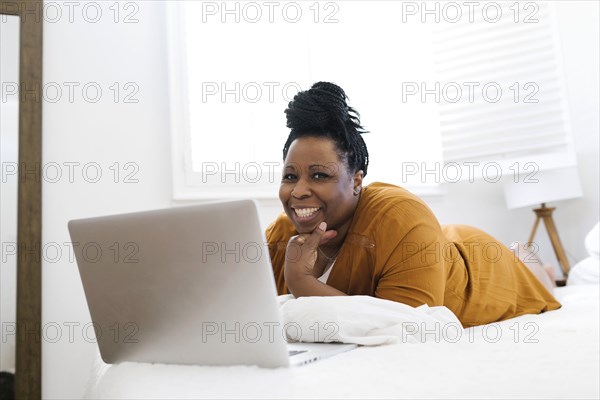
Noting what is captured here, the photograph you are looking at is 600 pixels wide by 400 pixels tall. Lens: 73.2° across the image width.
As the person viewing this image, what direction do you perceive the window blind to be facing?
facing the viewer and to the left of the viewer

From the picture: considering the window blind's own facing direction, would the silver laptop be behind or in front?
in front

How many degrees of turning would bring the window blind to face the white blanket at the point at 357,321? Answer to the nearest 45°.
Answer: approximately 45° to its left

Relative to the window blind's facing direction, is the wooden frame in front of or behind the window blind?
in front

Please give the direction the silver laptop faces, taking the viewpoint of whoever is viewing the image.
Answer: facing away from the viewer and to the right of the viewer

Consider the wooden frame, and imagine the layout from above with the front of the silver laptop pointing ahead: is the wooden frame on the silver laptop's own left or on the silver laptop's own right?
on the silver laptop's own left

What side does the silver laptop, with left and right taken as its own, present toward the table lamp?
front
